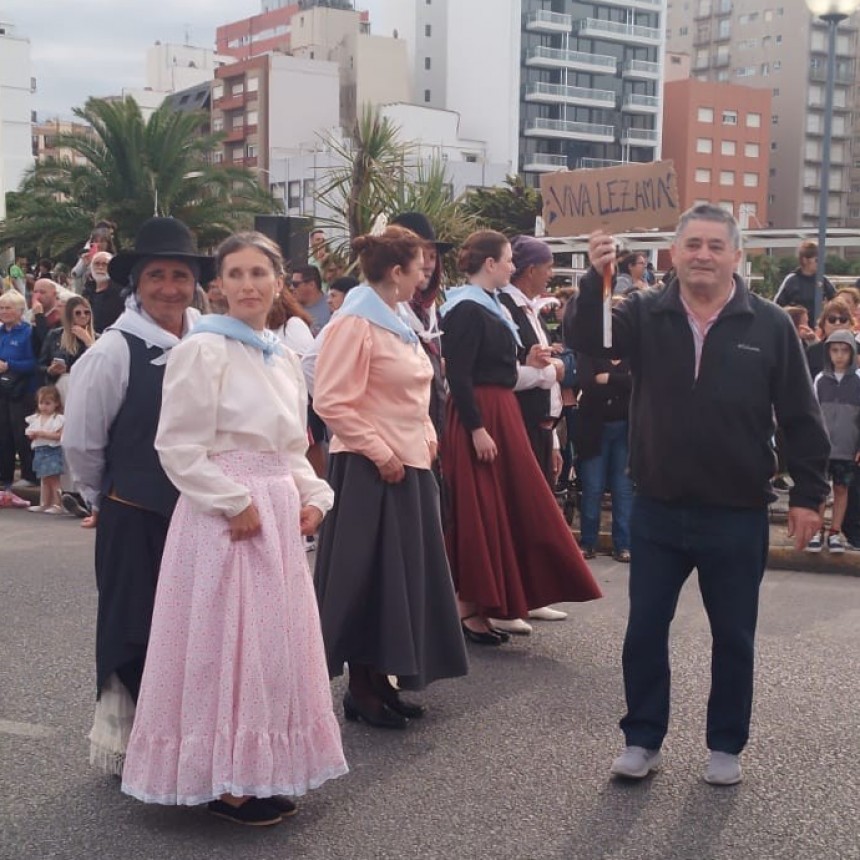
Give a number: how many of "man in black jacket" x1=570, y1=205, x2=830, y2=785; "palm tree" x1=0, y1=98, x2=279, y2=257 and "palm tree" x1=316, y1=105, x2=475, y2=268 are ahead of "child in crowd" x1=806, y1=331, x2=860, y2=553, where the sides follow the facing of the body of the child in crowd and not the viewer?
1

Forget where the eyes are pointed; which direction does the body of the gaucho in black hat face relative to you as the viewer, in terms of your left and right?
facing the viewer and to the right of the viewer

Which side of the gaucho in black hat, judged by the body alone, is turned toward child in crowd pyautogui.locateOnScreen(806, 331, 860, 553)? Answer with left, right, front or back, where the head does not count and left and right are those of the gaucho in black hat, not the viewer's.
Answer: left

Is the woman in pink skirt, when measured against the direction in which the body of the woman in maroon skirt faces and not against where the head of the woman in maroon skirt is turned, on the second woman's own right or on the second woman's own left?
on the second woman's own right

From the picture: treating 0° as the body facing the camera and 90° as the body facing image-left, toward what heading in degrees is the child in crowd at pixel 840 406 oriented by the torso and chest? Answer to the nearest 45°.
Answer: approximately 0°

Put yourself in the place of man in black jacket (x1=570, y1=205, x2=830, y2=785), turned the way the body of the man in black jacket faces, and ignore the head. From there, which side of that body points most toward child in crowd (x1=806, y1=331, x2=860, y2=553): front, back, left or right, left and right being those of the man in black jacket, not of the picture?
back

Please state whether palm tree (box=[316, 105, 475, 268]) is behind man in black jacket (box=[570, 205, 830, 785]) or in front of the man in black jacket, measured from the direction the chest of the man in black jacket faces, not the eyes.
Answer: behind

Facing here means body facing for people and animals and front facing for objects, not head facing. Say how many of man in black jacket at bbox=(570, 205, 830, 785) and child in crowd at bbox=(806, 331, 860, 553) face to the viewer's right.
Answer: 0
